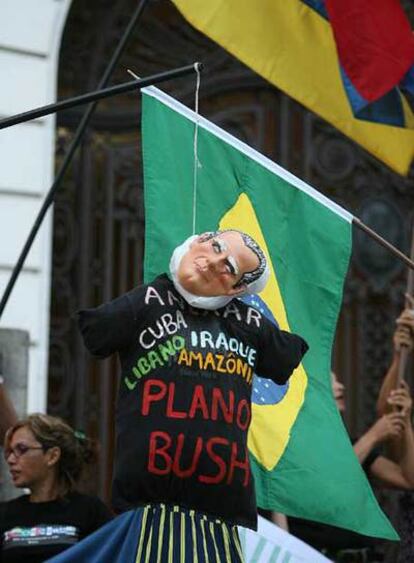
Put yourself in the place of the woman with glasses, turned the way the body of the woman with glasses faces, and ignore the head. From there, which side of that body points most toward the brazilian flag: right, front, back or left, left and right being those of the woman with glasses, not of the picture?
left

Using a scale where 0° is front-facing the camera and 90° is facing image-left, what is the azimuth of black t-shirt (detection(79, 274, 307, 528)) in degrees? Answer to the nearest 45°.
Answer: approximately 0°
